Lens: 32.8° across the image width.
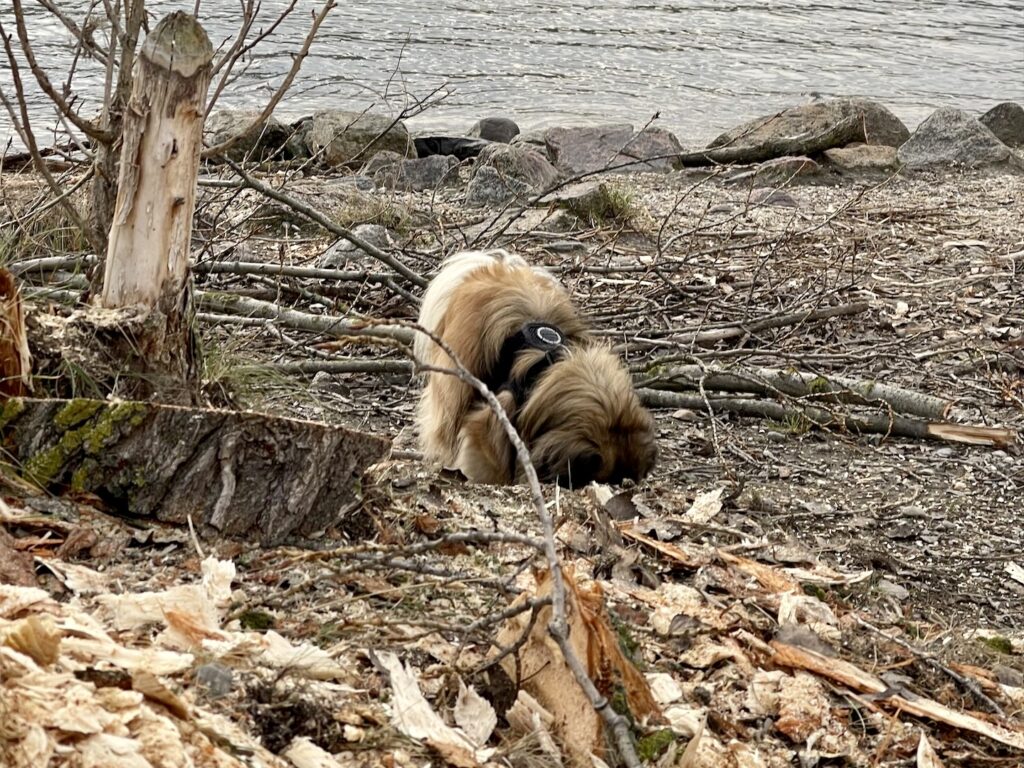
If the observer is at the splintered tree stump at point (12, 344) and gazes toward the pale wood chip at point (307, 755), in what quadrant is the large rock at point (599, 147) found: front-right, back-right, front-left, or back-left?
back-left

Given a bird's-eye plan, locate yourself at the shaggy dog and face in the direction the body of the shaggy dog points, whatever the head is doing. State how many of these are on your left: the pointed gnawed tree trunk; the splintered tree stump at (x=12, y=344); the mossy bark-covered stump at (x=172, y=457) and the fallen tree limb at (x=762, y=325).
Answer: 1

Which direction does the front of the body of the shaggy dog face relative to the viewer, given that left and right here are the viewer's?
facing the viewer and to the right of the viewer

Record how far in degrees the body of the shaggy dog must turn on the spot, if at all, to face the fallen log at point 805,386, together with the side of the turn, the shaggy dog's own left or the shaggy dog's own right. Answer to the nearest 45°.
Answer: approximately 90° to the shaggy dog's own left

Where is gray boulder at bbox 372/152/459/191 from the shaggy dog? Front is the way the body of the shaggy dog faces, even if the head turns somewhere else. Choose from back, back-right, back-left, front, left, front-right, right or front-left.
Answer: back-left

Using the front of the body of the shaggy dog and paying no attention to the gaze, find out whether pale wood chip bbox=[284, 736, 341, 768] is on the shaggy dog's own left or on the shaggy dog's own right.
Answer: on the shaggy dog's own right

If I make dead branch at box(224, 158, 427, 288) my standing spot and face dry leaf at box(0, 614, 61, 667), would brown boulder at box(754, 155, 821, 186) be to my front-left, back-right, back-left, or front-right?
back-left

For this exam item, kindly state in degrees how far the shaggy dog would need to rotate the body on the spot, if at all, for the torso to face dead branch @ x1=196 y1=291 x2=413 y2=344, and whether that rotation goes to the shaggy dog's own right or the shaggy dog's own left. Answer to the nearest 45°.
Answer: approximately 180°

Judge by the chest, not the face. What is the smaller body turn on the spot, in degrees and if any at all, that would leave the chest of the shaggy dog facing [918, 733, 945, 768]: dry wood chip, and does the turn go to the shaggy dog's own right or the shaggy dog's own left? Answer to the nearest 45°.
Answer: approximately 45° to the shaggy dog's own right

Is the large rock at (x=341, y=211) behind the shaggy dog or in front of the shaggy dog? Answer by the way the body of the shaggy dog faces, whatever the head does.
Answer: behind

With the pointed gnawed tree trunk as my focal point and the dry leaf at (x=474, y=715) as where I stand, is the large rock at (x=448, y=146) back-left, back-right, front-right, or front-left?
front-right

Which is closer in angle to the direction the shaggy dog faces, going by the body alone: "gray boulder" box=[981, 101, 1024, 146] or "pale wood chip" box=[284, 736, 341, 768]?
the pale wood chip

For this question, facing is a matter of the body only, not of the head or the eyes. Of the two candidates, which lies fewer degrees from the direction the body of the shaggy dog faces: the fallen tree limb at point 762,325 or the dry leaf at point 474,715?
the dry leaf

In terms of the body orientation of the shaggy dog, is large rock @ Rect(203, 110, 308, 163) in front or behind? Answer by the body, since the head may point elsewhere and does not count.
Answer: behind

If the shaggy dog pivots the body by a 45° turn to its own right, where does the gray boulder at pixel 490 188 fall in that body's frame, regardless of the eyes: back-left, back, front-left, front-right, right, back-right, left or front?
back

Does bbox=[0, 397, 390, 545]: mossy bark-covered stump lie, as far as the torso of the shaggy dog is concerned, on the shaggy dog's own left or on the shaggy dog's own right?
on the shaggy dog's own right
